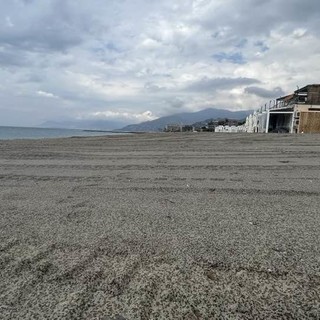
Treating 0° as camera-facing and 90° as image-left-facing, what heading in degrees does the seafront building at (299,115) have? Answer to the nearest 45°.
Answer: approximately 45°
